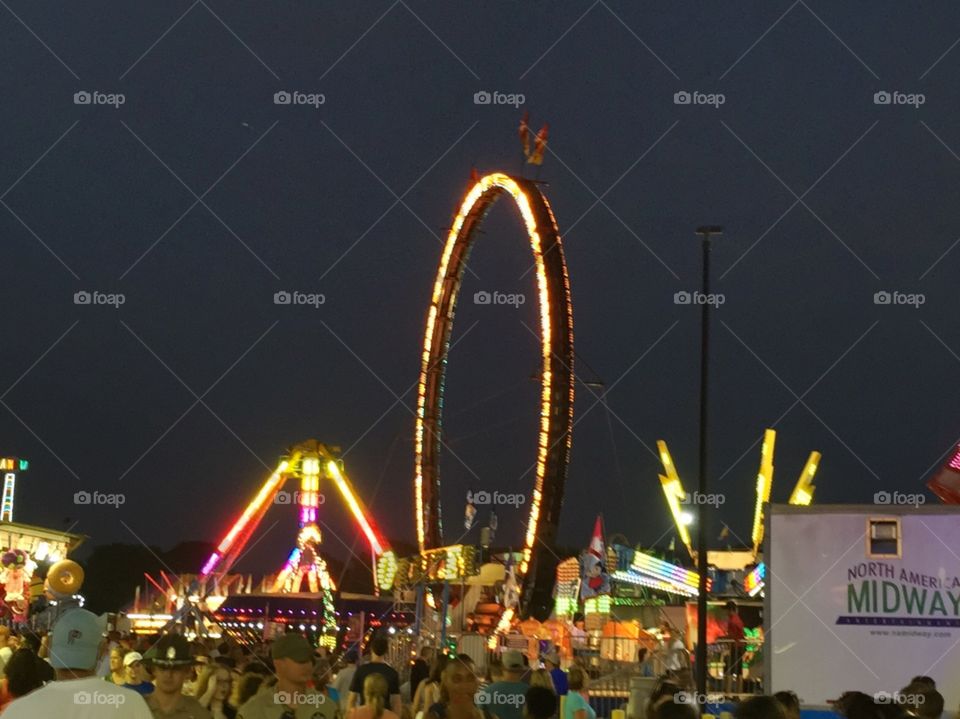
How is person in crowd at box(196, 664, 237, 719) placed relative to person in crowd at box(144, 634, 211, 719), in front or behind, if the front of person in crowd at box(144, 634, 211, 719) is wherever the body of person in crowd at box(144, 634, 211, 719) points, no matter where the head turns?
behind

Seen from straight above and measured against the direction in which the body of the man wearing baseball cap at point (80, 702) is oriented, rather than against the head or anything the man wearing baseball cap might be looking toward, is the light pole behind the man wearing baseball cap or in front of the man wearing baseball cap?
in front

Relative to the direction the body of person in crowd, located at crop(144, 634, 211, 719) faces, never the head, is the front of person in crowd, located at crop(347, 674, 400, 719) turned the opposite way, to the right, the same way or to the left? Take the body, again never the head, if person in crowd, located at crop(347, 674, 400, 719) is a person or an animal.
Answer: the opposite way

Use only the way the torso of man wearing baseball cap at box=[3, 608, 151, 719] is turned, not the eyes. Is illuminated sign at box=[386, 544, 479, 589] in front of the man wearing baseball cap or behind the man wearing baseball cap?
in front

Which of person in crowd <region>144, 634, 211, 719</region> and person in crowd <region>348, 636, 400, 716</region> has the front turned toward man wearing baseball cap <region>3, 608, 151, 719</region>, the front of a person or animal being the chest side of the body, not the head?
person in crowd <region>144, 634, 211, 719</region>

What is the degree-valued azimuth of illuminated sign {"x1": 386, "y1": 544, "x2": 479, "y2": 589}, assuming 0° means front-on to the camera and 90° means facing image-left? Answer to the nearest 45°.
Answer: approximately 45°

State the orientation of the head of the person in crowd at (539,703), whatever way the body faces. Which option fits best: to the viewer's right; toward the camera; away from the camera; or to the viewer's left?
away from the camera

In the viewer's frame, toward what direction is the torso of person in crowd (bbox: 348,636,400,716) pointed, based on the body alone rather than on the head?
away from the camera

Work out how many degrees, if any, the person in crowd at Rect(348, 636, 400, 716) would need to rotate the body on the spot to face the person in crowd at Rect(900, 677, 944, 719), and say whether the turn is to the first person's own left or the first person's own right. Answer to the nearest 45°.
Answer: approximately 135° to the first person's own right

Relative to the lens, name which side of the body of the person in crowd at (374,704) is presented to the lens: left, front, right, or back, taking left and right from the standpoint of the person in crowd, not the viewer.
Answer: back

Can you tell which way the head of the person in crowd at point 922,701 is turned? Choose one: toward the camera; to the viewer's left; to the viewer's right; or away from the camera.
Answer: away from the camera

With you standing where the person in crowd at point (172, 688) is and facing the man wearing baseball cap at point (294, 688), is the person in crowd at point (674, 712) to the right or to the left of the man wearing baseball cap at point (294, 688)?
right

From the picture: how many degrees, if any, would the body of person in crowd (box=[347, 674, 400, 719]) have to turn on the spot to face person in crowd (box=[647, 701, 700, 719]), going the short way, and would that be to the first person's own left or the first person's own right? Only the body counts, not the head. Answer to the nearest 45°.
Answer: approximately 135° to the first person's own right
